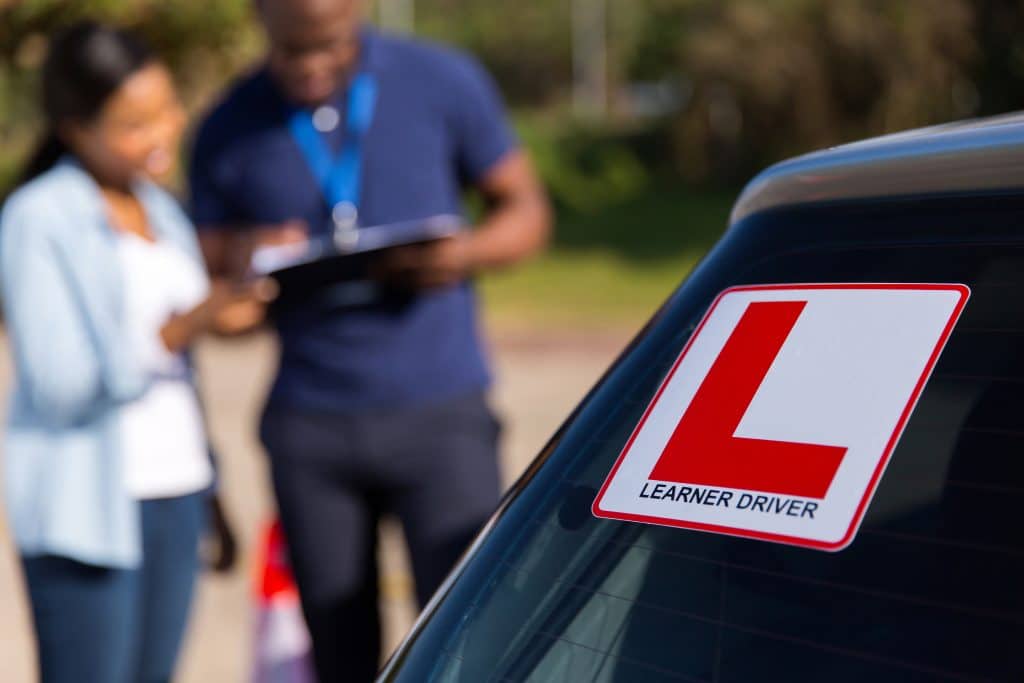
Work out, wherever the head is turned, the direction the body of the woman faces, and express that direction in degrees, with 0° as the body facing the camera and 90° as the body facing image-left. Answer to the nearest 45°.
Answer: approximately 315°

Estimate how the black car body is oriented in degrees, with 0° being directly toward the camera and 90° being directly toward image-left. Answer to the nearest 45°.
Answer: approximately 225°

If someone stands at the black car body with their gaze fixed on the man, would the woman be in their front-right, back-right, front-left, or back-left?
front-left

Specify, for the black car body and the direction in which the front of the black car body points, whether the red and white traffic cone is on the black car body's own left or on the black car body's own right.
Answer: on the black car body's own left

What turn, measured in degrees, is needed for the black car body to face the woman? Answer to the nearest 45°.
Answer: approximately 90° to its left

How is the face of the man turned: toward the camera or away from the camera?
toward the camera

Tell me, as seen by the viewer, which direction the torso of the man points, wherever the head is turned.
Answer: toward the camera

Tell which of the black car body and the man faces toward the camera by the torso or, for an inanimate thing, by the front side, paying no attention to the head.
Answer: the man

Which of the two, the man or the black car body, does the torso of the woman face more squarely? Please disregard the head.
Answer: the black car body

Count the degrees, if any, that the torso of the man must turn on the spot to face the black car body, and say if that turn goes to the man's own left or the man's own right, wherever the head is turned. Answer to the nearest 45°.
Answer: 0° — they already face it

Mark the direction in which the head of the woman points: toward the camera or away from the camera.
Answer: toward the camera
